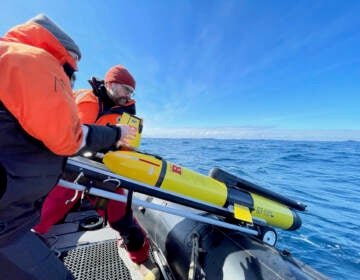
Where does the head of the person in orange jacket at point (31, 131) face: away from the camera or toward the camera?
away from the camera

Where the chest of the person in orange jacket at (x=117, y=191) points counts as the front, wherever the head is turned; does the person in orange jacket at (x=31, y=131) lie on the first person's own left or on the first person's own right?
on the first person's own right
